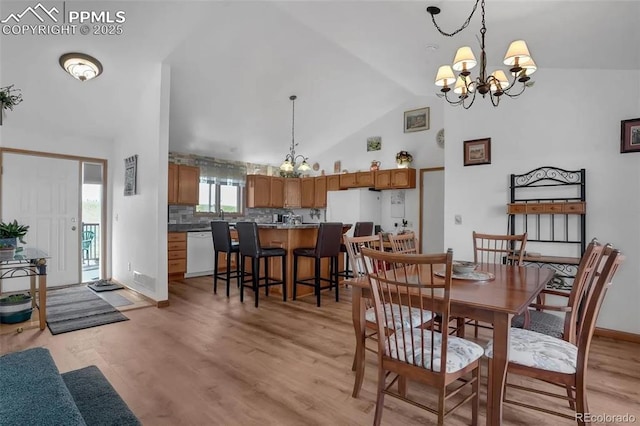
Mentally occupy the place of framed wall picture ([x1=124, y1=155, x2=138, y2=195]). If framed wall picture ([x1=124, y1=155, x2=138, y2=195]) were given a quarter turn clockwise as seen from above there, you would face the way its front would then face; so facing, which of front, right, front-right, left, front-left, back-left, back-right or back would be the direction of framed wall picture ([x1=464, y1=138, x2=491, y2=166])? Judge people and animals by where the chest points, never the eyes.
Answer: back

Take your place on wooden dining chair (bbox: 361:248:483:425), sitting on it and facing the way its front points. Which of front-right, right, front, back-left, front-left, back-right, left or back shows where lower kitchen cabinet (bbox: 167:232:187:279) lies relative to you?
left

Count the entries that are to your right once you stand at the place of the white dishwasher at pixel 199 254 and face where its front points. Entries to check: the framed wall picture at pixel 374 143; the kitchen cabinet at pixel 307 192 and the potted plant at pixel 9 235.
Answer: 1

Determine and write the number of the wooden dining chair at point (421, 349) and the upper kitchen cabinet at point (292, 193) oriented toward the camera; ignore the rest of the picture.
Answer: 1

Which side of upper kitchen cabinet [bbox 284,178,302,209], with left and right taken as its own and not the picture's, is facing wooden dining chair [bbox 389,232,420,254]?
front

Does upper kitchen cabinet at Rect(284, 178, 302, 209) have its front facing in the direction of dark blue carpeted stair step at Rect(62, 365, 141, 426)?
yes

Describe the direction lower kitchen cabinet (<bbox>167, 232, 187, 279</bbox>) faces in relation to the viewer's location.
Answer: facing the viewer and to the right of the viewer

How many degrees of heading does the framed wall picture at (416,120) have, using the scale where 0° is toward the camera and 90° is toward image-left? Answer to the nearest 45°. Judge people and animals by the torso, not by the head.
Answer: approximately 45°

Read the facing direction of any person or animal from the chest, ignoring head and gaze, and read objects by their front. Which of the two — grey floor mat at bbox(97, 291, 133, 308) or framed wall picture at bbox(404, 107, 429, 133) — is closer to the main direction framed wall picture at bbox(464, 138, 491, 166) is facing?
the grey floor mat

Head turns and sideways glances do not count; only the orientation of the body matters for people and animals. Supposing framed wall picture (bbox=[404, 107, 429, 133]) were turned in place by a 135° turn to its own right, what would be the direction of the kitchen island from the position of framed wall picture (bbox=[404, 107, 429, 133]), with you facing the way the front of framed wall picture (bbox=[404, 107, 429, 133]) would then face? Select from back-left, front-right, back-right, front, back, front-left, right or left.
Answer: back-left

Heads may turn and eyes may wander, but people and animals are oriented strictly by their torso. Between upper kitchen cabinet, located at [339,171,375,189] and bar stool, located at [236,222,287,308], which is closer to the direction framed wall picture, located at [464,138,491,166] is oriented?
the bar stool

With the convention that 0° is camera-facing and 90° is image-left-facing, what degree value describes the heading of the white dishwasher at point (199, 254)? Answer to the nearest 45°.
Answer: approximately 315°

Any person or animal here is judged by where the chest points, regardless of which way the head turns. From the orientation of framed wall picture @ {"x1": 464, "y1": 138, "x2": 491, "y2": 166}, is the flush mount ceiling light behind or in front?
in front

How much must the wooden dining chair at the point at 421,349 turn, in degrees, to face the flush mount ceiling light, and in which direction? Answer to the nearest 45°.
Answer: approximately 135° to its left

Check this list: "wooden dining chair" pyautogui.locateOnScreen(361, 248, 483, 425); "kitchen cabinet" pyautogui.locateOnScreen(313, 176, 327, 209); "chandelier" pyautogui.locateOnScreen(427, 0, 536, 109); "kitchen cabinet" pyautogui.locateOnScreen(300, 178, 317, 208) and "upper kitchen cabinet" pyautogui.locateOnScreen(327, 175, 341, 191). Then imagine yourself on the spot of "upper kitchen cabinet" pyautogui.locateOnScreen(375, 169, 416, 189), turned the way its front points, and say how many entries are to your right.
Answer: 3

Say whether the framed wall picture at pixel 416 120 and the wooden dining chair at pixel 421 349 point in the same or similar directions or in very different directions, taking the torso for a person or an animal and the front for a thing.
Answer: very different directions

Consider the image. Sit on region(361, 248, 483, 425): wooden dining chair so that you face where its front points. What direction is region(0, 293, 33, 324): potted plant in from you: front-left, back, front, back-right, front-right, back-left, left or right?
back-left
